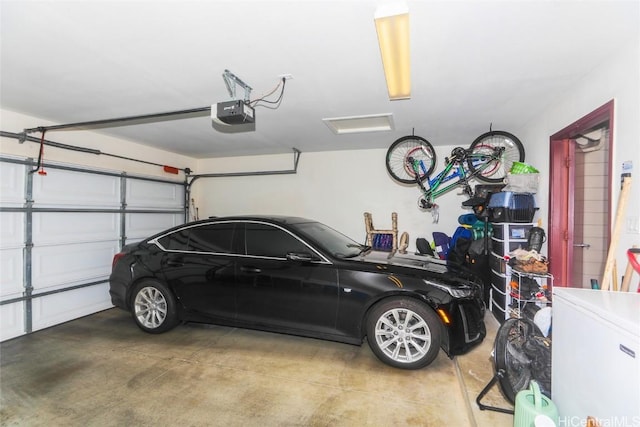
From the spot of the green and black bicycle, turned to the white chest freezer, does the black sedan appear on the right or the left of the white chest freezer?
right

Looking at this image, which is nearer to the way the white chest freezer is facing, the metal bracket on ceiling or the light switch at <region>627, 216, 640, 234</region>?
the metal bracket on ceiling

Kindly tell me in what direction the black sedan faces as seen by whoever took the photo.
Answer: facing the viewer and to the right of the viewer

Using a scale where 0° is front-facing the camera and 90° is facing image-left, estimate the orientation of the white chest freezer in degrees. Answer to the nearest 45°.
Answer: approximately 45°

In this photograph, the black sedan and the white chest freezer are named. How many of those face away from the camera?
0

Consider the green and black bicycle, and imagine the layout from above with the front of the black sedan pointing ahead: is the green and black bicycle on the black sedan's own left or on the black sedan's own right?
on the black sedan's own left

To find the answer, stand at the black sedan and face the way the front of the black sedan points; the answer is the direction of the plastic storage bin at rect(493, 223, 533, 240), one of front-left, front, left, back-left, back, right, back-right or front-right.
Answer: front-left

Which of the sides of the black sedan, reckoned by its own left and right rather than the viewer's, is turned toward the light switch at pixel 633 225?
front
